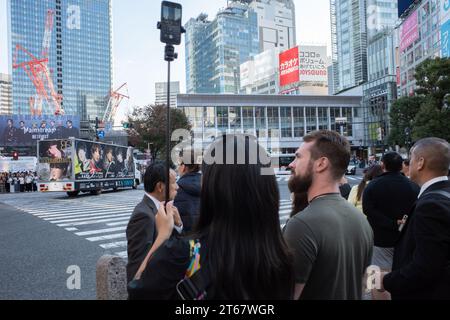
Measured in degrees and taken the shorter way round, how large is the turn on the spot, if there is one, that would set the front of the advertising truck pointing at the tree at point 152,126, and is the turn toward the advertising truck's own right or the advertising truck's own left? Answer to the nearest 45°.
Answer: approximately 45° to the advertising truck's own left

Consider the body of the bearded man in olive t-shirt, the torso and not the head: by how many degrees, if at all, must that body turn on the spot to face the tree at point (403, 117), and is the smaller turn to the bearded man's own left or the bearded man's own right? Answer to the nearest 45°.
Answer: approximately 45° to the bearded man's own right

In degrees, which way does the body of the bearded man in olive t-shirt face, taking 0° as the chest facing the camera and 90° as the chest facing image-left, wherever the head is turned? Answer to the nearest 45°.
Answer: approximately 135°

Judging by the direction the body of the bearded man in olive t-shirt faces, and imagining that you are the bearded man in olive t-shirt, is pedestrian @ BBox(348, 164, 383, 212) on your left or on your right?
on your right

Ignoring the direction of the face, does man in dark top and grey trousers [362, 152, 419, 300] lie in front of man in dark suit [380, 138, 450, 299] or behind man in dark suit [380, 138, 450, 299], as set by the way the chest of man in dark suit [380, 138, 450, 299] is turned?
in front

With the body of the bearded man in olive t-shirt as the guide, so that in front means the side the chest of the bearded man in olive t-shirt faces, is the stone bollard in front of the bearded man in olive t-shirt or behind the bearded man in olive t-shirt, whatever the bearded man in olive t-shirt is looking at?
in front

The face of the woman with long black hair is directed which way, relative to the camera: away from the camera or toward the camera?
away from the camera

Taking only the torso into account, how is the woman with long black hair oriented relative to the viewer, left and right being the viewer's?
facing away from the viewer

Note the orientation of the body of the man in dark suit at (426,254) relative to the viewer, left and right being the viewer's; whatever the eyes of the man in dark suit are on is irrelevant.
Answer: facing away from the viewer and to the left of the viewer
